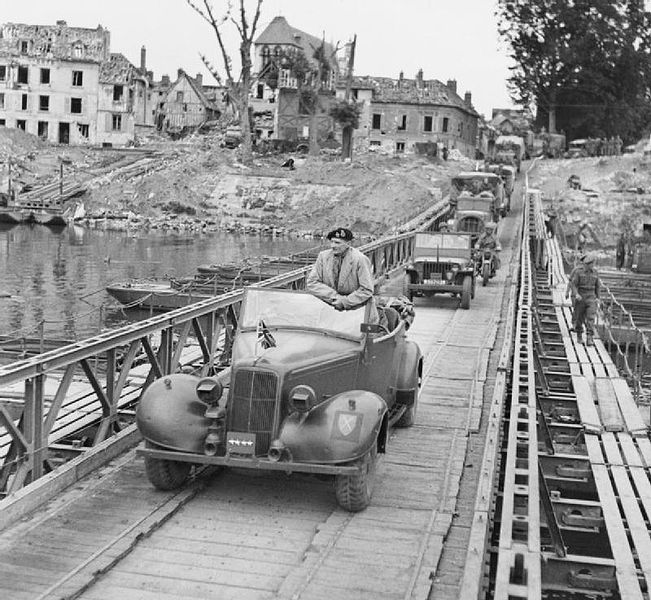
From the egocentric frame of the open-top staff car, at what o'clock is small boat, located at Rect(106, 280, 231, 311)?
The small boat is roughly at 4 o'clock from the open-top staff car.

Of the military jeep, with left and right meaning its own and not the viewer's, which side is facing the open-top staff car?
front

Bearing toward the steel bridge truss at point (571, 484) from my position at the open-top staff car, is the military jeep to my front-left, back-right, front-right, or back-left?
front-left

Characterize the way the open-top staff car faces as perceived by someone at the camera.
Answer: facing the viewer and to the left of the viewer

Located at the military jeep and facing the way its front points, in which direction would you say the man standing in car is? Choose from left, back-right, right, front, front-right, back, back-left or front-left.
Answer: front

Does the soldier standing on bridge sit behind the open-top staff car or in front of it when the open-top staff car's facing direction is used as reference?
behind

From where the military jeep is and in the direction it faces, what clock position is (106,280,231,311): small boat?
The small boat is roughly at 4 o'clock from the military jeep.

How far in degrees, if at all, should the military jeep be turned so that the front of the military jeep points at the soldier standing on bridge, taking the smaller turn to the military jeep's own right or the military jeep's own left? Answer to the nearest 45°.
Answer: approximately 45° to the military jeep's own left

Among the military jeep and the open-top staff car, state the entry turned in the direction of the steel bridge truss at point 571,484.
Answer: the military jeep

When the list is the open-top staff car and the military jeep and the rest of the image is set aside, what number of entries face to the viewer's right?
0

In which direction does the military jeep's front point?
toward the camera
